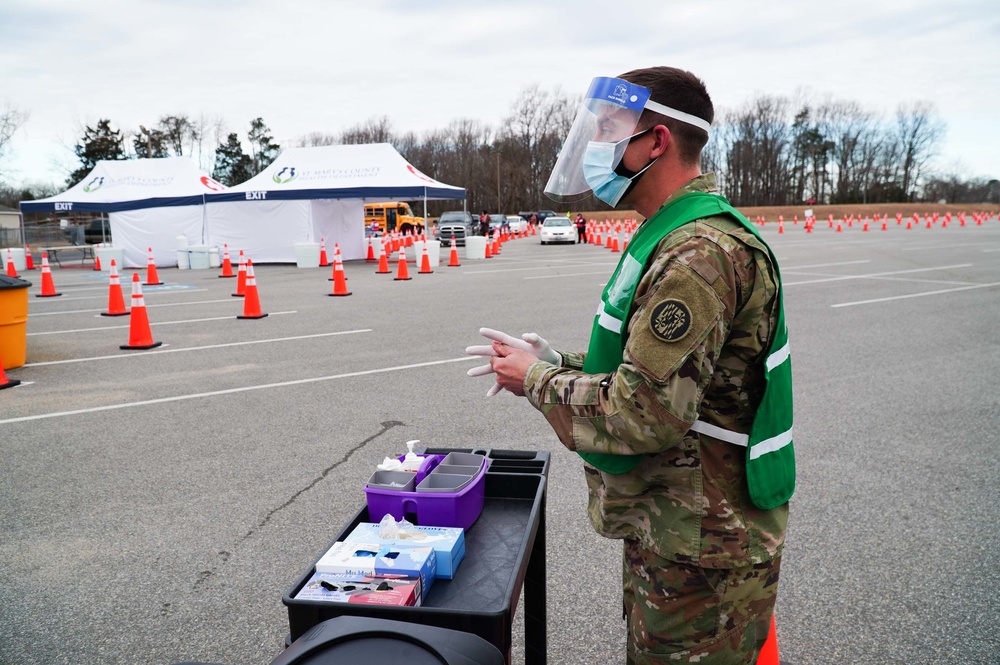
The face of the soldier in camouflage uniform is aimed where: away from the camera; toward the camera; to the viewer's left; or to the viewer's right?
to the viewer's left

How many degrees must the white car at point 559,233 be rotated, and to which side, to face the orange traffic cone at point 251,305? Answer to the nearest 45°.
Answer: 0° — it already faces it

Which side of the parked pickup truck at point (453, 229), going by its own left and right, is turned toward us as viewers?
front

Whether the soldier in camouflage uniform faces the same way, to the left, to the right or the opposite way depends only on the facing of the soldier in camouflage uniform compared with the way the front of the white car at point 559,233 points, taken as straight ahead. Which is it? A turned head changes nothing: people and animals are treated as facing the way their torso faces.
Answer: to the right

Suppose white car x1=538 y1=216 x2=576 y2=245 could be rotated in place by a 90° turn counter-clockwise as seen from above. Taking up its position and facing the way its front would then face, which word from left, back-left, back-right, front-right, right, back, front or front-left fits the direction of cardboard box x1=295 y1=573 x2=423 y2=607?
right

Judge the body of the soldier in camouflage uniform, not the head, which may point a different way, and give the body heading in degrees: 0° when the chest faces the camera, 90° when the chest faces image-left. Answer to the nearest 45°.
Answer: approximately 90°

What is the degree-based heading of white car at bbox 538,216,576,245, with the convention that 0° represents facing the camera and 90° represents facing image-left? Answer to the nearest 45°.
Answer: approximately 0°

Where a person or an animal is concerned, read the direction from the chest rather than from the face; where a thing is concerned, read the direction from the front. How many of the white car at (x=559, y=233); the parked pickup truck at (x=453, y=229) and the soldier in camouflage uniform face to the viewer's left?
1

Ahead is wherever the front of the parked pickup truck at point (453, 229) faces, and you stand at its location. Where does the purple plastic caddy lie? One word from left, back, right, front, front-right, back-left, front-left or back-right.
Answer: front

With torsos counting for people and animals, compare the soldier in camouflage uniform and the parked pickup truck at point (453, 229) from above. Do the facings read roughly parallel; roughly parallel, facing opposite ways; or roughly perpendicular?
roughly perpendicular

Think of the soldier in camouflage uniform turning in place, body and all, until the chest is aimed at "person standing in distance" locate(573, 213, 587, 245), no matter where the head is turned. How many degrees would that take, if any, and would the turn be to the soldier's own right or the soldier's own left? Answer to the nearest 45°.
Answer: approximately 90° to the soldier's own right

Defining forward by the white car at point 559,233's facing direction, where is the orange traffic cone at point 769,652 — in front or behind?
in front

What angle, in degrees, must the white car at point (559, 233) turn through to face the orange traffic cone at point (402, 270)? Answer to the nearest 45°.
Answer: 0° — it already faces it
